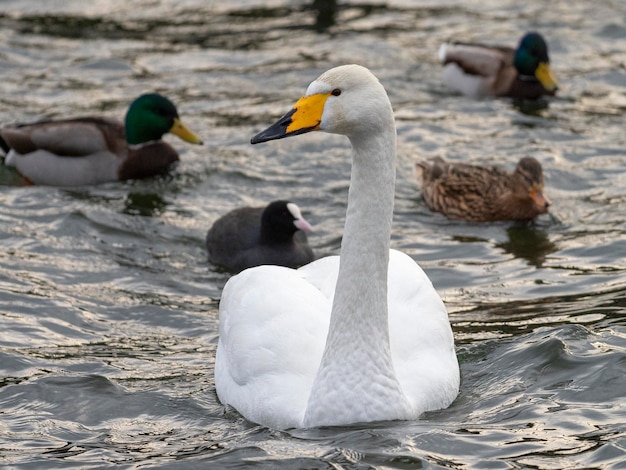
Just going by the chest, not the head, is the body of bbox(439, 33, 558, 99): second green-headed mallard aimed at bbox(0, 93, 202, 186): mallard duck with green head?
no

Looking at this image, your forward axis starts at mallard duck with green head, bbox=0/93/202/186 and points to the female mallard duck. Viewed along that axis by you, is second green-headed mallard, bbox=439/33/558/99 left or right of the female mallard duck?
left

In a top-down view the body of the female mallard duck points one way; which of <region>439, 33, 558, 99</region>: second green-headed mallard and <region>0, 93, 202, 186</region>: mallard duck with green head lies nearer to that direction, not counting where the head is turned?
the second green-headed mallard

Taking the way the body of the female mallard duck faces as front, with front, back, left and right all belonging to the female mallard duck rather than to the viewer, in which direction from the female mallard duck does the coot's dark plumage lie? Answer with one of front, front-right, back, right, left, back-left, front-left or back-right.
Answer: back-right

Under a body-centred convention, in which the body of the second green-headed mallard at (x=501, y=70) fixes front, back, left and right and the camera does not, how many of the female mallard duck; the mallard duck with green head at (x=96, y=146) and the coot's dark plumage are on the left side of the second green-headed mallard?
0

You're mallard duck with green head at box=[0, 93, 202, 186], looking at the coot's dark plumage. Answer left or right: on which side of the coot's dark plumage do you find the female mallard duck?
left

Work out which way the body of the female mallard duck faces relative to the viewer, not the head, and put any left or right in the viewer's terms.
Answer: facing to the right of the viewer

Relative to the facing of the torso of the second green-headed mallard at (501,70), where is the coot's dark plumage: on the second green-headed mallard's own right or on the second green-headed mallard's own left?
on the second green-headed mallard's own right

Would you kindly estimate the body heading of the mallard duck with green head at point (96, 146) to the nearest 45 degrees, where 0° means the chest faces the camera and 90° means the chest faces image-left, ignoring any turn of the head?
approximately 270°

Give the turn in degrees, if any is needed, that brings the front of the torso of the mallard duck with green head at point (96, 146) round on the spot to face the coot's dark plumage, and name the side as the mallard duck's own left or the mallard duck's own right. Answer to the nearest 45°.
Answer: approximately 45° to the mallard duck's own right

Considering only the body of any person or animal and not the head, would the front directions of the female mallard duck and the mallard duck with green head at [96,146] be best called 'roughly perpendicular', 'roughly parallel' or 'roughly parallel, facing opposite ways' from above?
roughly parallel

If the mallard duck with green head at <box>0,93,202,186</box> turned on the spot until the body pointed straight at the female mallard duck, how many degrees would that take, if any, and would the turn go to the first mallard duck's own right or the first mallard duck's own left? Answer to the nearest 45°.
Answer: approximately 45° to the first mallard duck's own right

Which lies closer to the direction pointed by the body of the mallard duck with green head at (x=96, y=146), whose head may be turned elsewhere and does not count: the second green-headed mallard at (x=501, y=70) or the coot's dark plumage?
the second green-headed mallard

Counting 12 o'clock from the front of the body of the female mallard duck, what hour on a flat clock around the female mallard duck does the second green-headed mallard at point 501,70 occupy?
The second green-headed mallard is roughly at 9 o'clock from the female mallard duck.

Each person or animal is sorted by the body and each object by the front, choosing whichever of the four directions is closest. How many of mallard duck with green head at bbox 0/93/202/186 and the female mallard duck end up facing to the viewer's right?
2

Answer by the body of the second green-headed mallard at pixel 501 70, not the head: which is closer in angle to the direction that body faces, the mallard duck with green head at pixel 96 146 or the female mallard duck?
the female mallard duck

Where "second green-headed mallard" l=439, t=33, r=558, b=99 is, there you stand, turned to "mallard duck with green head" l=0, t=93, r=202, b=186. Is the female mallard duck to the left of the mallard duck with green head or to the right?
left
